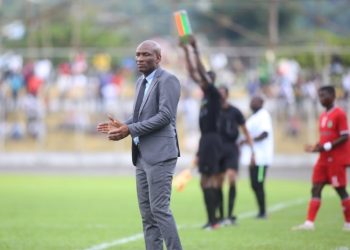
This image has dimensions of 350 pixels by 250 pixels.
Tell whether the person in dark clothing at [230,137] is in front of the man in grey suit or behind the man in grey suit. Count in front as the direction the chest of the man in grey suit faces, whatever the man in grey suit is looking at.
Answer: behind

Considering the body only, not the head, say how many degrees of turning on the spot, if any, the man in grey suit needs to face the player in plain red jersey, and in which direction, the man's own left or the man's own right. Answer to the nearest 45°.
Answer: approximately 180°

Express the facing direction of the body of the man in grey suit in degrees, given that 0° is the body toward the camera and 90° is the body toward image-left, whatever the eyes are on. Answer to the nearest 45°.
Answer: approximately 45°

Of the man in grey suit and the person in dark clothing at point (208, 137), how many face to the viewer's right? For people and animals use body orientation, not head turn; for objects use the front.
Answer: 0

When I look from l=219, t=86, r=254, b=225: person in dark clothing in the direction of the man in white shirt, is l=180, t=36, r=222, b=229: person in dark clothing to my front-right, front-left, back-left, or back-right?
back-right

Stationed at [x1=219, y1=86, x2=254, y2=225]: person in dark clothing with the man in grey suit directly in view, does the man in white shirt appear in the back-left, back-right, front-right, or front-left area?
back-left

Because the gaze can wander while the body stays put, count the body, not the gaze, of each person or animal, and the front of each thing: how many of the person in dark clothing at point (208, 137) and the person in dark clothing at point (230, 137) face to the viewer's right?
0

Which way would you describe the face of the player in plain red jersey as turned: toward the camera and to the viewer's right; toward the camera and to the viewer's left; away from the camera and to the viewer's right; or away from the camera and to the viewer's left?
toward the camera and to the viewer's left

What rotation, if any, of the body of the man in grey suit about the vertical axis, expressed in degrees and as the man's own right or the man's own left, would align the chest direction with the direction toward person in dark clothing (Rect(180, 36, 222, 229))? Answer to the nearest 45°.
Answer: approximately 135° to the man's own right
